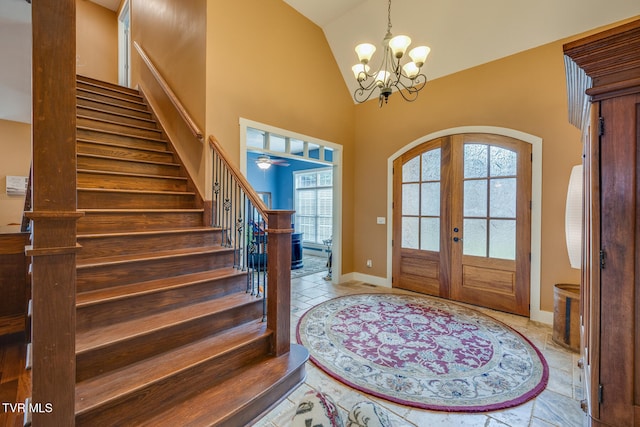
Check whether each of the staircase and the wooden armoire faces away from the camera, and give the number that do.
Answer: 0

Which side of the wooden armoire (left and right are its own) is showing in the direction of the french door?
right

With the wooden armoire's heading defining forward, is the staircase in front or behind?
in front

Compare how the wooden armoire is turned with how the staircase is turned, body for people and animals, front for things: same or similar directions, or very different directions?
very different directions

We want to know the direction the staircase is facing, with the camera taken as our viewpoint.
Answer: facing the viewer and to the right of the viewer

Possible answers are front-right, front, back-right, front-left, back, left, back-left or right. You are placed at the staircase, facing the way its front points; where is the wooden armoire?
front

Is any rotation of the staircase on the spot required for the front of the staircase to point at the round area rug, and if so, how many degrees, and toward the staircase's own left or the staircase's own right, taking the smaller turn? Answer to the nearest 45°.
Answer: approximately 45° to the staircase's own left
